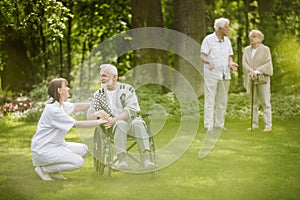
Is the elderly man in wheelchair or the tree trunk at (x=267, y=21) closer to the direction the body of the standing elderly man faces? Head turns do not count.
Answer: the elderly man in wheelchair

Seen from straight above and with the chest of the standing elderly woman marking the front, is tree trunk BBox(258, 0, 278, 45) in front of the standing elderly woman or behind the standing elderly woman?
behind

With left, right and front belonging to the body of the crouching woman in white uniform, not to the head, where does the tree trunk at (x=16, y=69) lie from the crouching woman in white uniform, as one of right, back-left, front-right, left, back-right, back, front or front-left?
left

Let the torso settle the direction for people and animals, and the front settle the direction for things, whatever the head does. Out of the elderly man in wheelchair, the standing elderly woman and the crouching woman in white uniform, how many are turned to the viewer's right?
1

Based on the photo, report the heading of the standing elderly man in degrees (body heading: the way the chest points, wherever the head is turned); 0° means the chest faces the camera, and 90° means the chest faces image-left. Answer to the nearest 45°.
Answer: approximately 315°

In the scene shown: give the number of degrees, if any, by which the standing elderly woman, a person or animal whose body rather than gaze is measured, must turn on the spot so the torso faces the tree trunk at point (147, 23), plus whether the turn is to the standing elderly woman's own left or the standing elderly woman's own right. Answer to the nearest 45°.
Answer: approximately 90° to the standing elderly woman's own right

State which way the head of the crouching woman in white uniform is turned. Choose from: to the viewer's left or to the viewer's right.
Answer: to the viewer's right

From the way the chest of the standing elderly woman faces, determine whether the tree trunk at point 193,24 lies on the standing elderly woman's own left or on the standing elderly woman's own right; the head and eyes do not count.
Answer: on the standing elderly woman's own right

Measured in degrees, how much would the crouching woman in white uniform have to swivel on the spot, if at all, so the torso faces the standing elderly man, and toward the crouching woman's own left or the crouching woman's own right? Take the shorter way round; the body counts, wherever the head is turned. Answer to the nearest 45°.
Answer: approximately 45° to the crouching woman's own left

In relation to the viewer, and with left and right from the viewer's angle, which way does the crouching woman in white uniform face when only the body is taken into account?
facing to the right of the viewer

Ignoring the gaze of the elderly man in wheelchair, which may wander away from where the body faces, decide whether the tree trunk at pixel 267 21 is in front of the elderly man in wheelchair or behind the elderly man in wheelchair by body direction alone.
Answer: behind
